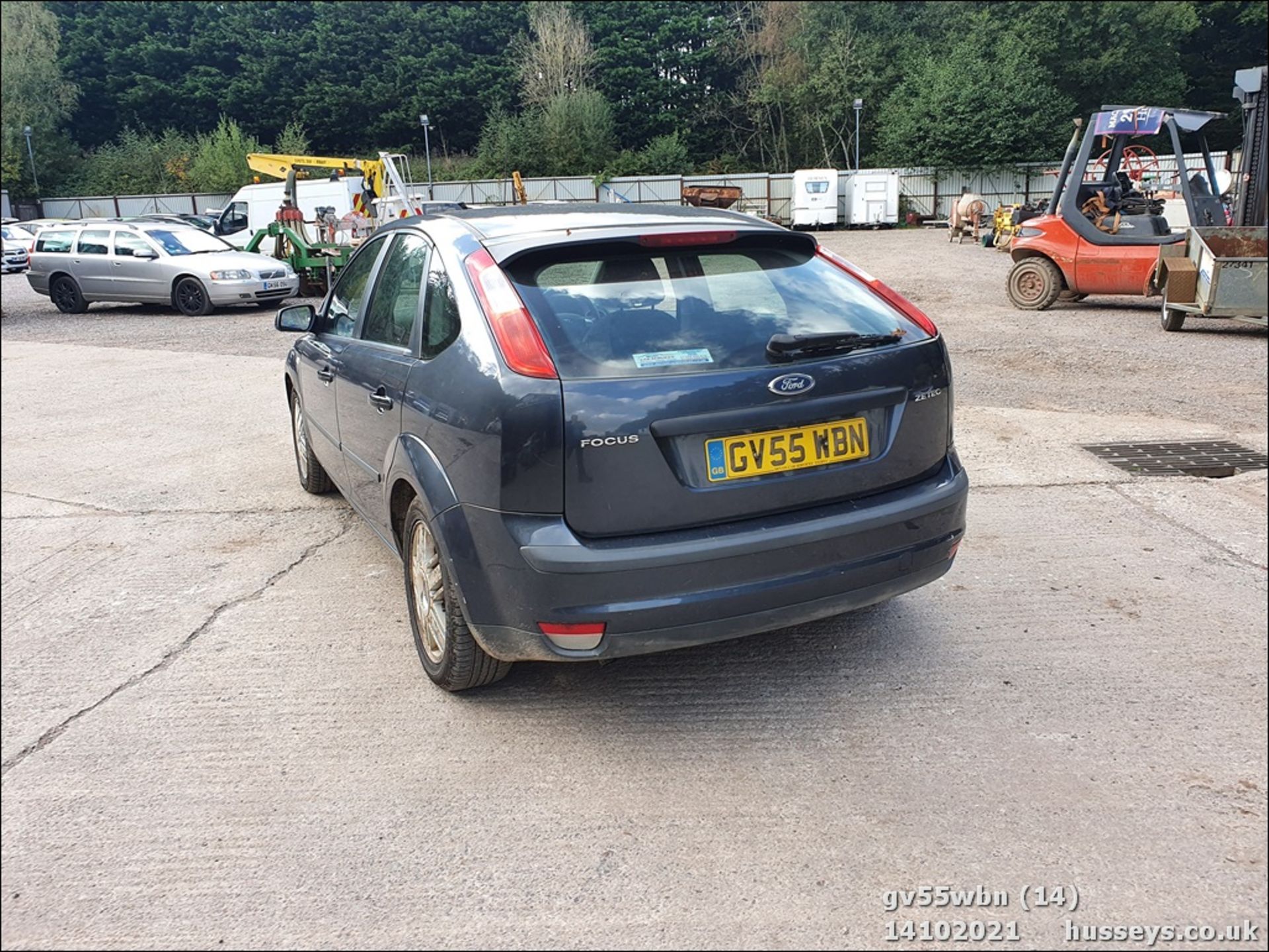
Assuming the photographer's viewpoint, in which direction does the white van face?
facing to the left of the viewer

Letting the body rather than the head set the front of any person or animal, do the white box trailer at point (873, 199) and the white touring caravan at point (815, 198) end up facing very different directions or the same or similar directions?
same or similar directions

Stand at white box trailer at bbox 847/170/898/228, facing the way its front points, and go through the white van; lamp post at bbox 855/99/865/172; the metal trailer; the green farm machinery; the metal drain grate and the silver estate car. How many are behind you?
1

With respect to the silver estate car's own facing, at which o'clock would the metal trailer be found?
The metal trailer is roughly at 12 o'clock from the silver estate car.

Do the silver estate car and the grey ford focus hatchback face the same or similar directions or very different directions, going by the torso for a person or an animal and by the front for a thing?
very different directions

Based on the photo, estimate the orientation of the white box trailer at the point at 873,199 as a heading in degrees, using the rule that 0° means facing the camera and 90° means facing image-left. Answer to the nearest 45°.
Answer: approximately 0°

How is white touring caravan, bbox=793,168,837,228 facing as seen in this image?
toward the camera

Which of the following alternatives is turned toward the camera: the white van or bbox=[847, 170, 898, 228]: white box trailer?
the white box trailer

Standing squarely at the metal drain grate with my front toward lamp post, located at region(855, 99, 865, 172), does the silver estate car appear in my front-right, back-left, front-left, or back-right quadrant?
front-left

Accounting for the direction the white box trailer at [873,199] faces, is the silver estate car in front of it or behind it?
in front

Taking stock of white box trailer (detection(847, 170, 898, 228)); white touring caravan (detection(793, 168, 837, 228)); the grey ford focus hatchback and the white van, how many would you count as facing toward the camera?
2

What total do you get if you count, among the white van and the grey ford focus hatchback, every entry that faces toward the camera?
0

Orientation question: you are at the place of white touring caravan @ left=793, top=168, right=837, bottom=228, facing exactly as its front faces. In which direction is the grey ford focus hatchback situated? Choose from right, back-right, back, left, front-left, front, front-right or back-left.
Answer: front

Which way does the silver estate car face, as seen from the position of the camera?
facing the viewer and to the right of the viewer
